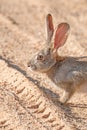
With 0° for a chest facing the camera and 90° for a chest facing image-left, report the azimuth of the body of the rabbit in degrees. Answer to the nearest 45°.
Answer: approximately 90°
